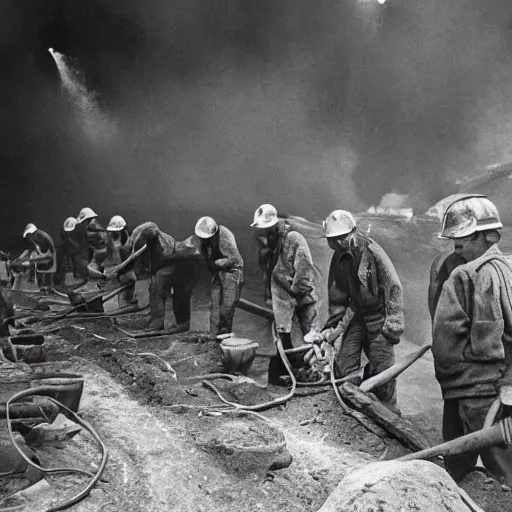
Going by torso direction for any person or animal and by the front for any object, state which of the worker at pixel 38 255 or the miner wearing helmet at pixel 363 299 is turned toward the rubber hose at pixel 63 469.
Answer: the miner wearing helmet

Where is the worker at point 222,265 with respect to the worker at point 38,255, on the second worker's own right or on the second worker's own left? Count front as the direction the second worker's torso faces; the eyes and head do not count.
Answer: on the second worker's own left

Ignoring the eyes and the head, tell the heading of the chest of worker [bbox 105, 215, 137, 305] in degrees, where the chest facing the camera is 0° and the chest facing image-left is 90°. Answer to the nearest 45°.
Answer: approximately 45°

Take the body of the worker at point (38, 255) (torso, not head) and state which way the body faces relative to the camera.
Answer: to the viewer's left

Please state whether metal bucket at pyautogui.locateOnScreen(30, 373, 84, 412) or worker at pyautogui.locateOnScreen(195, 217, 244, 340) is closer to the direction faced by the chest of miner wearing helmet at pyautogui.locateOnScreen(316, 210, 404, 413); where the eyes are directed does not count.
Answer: the metal bucket

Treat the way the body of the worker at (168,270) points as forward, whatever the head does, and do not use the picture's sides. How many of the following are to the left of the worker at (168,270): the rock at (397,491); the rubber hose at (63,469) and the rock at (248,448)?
3

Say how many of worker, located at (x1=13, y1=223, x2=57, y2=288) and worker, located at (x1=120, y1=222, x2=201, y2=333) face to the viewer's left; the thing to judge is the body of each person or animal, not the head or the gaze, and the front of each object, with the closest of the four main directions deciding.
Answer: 2

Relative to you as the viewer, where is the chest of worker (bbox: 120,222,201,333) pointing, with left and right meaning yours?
facing to the left of the viewer

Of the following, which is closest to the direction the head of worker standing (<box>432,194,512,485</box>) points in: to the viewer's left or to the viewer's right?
to the viewer's left

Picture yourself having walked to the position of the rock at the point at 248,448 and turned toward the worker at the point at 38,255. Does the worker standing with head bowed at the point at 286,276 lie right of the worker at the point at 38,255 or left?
right

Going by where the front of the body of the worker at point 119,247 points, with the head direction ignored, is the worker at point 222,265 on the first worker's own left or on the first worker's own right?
on the first worker's own left

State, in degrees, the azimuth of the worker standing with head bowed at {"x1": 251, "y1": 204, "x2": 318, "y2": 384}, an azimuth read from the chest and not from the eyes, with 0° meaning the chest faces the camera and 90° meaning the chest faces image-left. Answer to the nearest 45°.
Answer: approximately 45°

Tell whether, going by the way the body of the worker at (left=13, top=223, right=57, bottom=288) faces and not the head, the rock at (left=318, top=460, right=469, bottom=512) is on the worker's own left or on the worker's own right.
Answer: on the worker's own left
